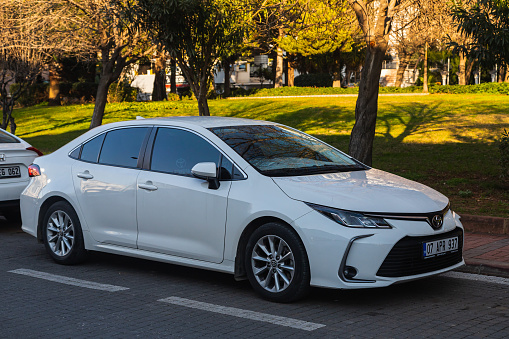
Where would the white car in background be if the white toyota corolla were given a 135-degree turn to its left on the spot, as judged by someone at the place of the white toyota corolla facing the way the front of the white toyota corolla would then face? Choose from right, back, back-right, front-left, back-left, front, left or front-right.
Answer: front-left

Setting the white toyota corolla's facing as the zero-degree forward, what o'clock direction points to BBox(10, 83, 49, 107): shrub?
The shrub is roughly at 7 o'clock from the white toyota corolla.

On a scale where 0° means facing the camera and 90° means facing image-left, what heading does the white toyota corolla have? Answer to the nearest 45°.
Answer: approximately 315°

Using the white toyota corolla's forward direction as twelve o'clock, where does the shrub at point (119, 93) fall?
The shrub is roughly at 7 o'clock from the white toyota corolla.

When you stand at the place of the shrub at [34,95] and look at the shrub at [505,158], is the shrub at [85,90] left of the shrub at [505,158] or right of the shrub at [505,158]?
left
